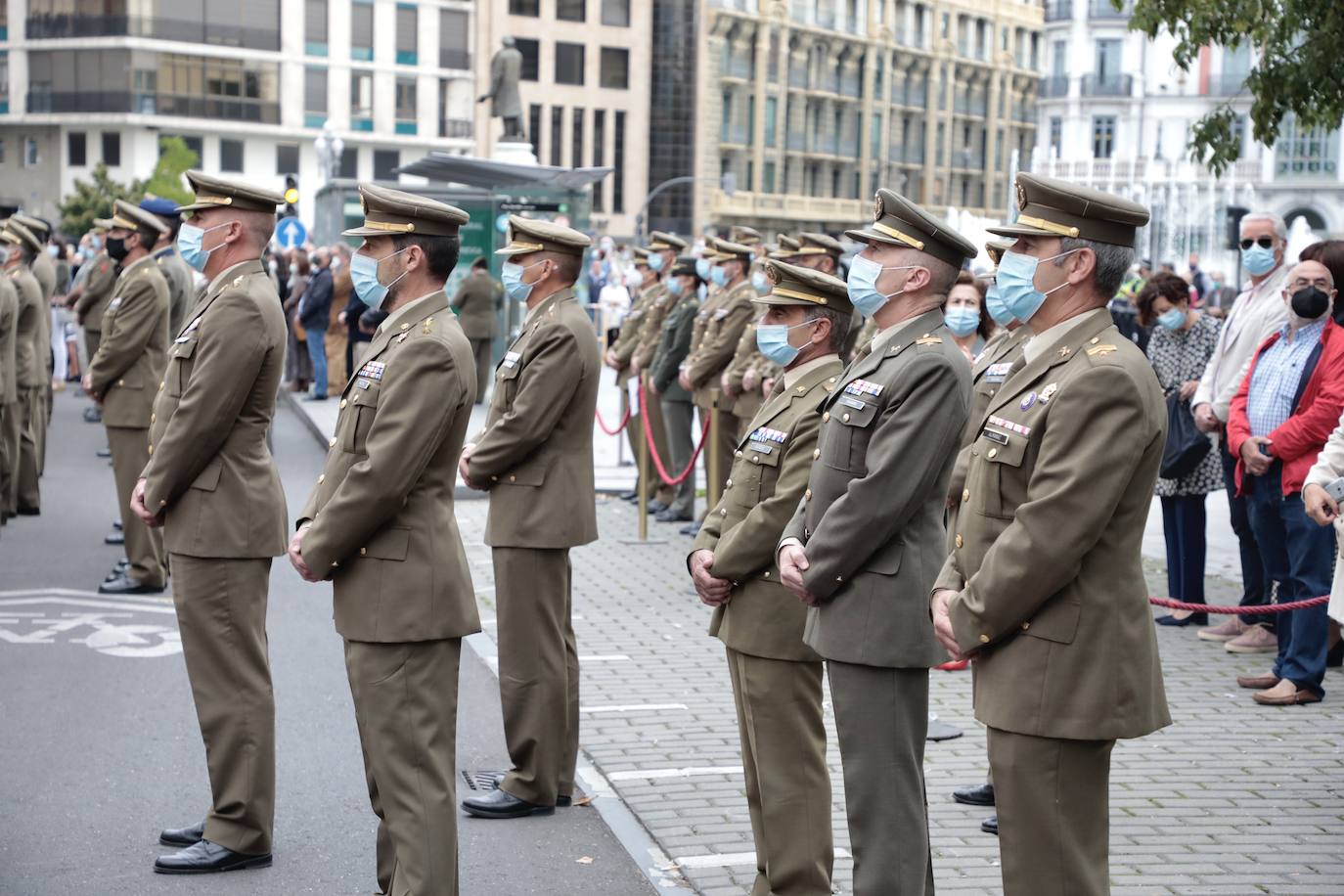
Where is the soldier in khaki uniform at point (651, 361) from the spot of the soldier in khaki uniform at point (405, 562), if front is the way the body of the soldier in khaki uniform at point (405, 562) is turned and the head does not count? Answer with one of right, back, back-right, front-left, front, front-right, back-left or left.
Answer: right

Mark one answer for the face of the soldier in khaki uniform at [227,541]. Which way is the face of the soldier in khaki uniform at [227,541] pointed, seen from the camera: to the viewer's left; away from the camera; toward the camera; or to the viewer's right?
to the viewer's left

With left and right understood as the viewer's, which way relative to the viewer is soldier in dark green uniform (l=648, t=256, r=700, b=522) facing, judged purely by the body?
facing to the left of the viewer

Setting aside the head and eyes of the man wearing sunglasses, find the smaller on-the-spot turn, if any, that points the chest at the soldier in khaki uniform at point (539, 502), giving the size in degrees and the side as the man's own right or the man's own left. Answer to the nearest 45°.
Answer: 0° — they already face them

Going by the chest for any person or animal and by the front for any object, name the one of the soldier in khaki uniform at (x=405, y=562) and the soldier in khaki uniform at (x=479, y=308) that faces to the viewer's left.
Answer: the soldier in khaki uniform at (x=405, y=562)

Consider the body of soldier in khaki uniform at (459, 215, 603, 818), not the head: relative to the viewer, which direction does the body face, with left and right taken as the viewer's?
facing to the left of the viewer

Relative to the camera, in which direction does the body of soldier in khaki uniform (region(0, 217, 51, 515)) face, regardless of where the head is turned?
to the viewer's left

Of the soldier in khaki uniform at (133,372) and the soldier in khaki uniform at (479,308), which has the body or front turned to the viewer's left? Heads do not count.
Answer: the soldier in khaki uniform at (133,372)

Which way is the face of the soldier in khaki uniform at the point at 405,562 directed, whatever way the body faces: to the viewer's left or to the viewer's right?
to the viewer's left

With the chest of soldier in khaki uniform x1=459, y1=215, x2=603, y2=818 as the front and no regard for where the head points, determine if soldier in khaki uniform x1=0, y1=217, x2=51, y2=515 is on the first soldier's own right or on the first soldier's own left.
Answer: on the first soldier's own right

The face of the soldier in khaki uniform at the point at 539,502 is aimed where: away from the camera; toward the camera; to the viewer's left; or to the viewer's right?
to the viewer's left

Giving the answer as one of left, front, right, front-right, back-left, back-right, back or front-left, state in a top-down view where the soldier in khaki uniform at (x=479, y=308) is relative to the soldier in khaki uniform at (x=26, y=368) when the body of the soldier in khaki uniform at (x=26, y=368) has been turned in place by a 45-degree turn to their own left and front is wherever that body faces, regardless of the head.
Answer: back

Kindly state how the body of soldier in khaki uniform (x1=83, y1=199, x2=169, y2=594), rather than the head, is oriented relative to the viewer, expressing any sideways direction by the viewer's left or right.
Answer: facing to the left of the viewer
